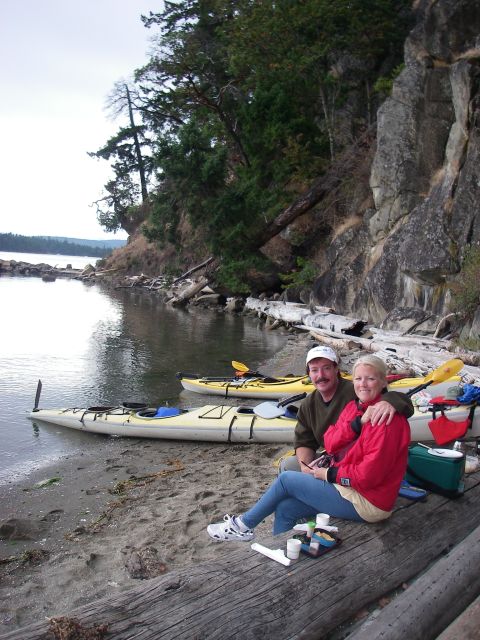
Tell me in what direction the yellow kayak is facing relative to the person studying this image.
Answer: facing to the right of the viewer

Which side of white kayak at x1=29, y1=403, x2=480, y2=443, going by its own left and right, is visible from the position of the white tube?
right

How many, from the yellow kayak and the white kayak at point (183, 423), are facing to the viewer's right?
2

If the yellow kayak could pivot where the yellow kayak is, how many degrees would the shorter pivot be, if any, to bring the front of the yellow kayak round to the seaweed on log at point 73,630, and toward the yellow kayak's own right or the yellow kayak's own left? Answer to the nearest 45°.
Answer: approximately 90° to the yellow kayak's own right

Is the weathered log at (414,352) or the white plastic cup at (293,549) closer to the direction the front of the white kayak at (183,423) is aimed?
the weathered log

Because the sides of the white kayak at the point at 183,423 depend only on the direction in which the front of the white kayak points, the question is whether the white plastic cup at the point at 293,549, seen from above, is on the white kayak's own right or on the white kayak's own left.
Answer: on the white kayak's own right

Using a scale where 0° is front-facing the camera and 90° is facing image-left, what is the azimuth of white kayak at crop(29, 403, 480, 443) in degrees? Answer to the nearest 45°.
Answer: approximately 270°

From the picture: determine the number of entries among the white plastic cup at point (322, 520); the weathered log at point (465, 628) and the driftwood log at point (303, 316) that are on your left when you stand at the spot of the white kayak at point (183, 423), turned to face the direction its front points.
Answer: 1

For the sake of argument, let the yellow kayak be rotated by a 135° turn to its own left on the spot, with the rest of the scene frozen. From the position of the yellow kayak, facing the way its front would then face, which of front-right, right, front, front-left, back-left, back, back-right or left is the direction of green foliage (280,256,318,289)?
front-right

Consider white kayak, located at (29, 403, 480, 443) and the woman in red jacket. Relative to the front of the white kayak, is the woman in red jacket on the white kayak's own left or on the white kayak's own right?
on the white kayak's own right
